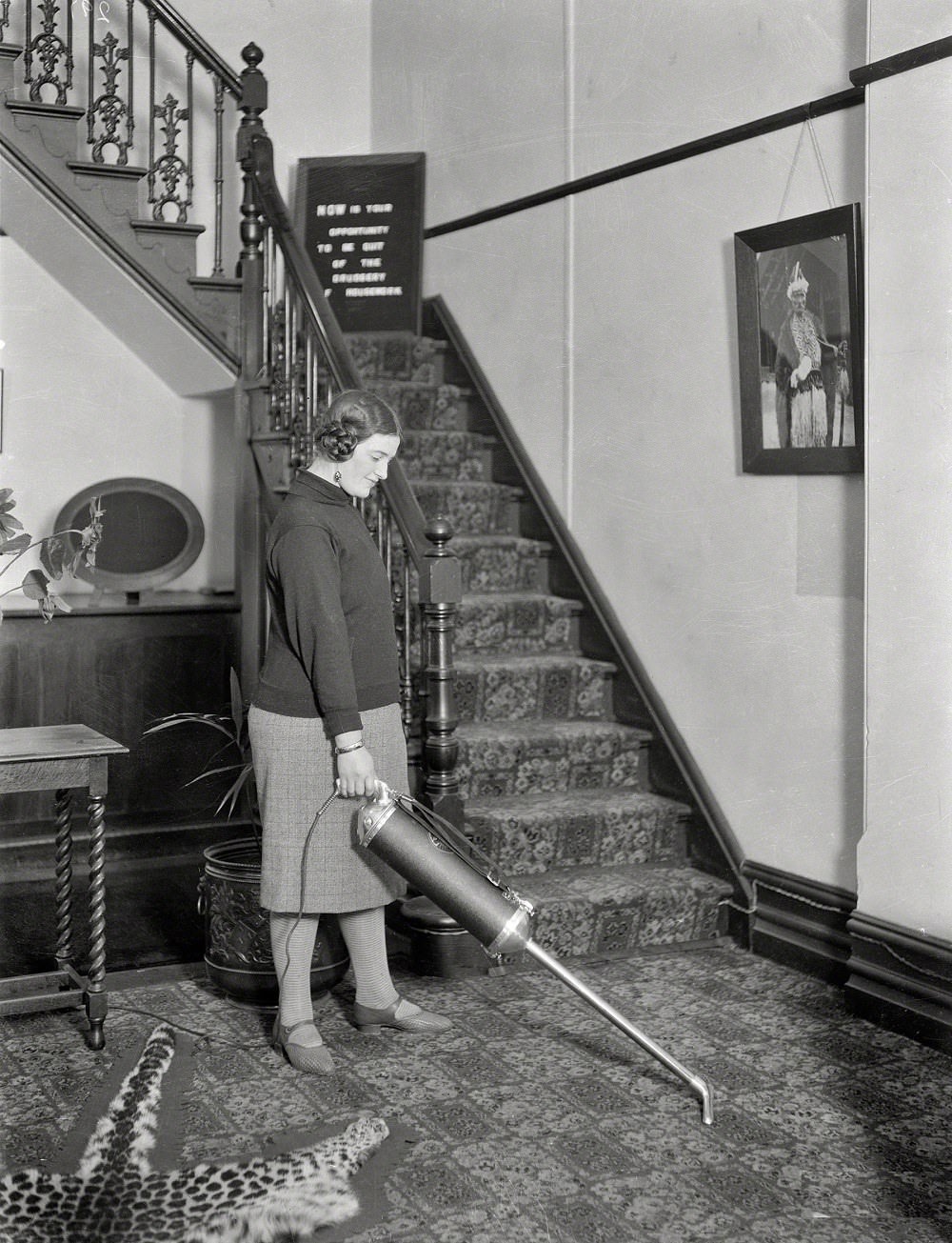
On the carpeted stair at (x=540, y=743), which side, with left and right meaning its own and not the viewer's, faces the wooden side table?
right

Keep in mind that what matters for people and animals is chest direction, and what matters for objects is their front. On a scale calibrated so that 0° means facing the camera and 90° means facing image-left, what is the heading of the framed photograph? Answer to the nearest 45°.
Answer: approximately 45°

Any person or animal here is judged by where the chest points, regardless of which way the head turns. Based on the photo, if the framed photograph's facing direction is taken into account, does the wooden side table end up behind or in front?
in front

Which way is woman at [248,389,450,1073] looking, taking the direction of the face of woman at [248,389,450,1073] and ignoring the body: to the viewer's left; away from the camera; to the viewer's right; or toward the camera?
to the viewer's right

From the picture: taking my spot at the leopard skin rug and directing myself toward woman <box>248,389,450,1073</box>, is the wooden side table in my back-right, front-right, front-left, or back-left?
front-left

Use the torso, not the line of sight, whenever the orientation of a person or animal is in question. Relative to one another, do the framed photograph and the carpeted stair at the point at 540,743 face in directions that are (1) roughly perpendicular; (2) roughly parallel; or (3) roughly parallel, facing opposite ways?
roughly perpendicular

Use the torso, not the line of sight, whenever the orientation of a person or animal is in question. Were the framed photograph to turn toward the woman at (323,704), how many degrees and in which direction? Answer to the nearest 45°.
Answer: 0° — it already faces them

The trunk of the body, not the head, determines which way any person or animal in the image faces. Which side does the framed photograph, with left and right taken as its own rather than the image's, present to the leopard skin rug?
front

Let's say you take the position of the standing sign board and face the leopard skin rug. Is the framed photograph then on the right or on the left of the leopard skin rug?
left

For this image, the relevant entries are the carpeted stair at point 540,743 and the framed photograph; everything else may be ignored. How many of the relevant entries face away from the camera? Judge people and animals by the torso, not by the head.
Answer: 0

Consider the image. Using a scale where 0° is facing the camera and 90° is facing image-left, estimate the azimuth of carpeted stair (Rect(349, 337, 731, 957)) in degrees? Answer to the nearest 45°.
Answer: approximately 315°
